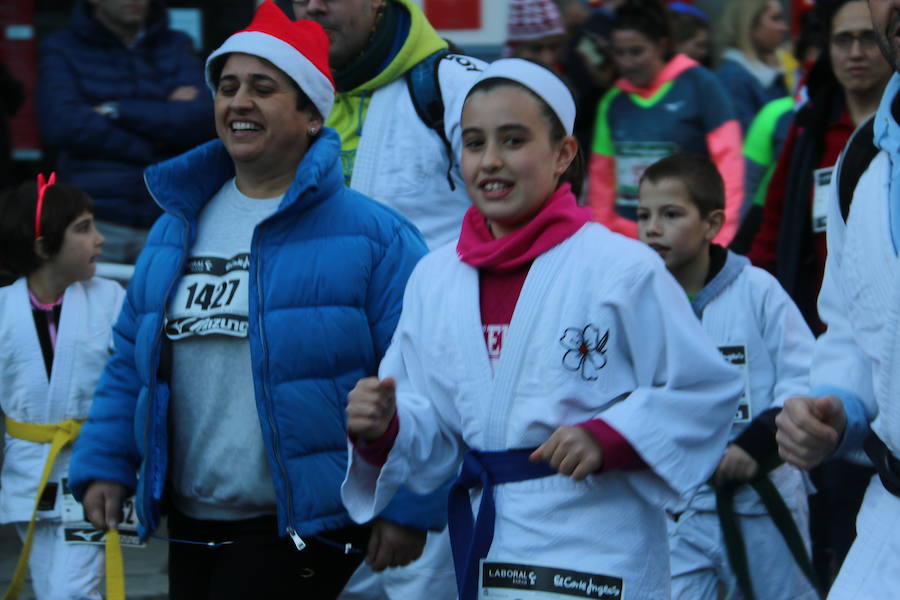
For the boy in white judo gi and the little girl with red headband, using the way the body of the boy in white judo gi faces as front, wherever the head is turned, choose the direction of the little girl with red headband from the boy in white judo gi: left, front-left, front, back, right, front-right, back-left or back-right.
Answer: front-right

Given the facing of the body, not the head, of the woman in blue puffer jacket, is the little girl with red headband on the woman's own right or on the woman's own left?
on the woman's own right

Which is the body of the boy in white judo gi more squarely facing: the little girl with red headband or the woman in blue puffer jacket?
the woman in blue puffer jacket

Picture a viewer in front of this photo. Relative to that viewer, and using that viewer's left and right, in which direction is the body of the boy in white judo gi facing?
facing the viewer and to the left of the viewer

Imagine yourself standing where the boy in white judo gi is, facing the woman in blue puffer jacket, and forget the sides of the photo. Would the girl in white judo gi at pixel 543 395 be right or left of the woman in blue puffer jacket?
left

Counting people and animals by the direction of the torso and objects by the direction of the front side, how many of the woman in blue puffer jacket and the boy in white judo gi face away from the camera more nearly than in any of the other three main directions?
0

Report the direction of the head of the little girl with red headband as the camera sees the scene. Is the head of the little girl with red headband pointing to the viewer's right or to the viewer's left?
to the viewer's right

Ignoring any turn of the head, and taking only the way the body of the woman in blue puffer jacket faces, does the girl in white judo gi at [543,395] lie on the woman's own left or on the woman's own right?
on the woman's own left

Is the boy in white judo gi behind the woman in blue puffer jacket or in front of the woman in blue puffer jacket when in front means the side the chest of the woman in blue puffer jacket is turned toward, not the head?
behind

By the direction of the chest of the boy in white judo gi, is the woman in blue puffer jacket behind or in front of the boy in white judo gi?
in front

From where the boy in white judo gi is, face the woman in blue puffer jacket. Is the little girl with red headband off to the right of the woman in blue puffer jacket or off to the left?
right
